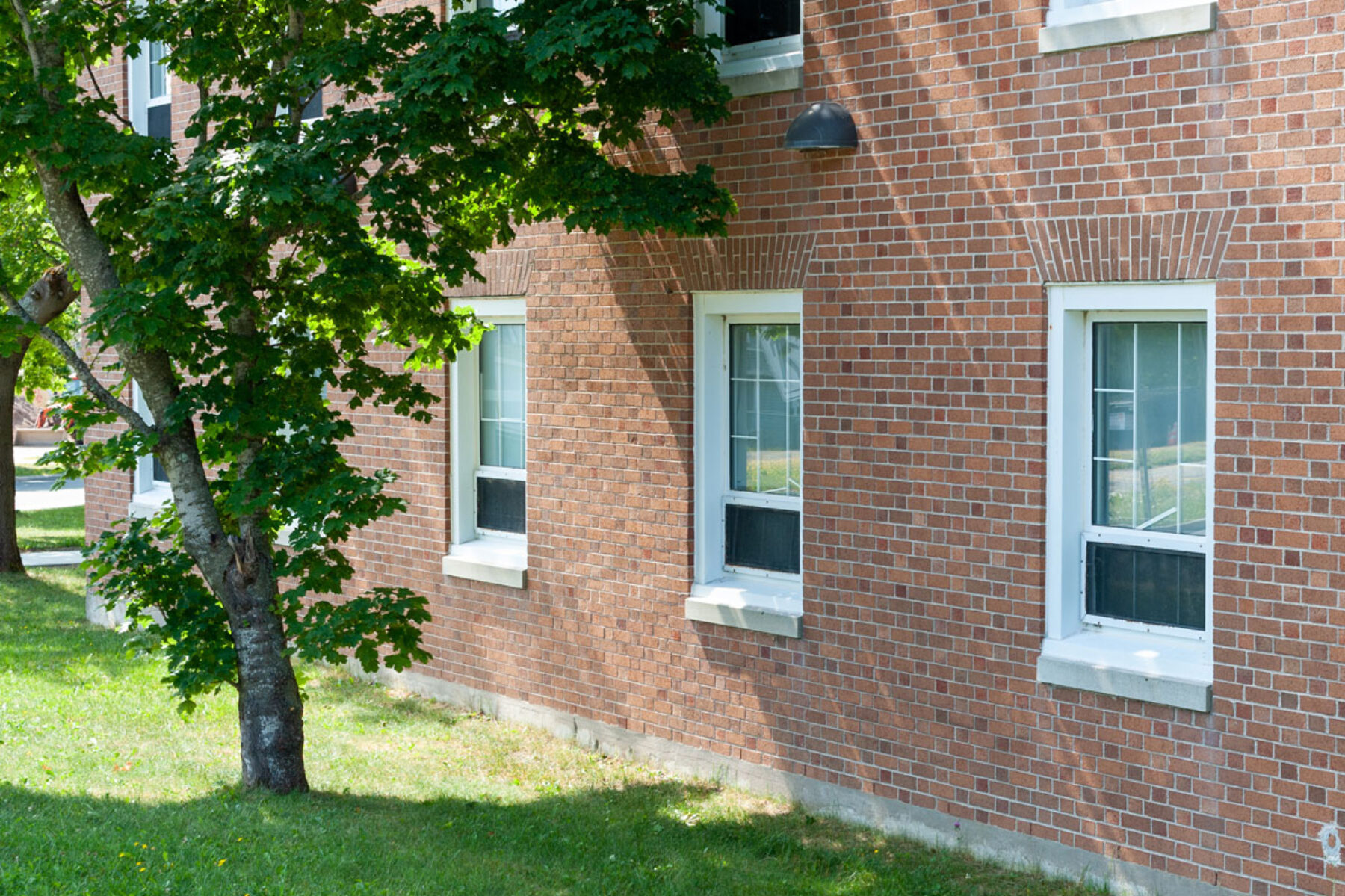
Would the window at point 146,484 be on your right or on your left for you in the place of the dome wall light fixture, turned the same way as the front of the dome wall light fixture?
on your right

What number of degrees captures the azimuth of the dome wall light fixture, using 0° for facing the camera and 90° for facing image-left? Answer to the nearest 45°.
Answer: approximately 45°
